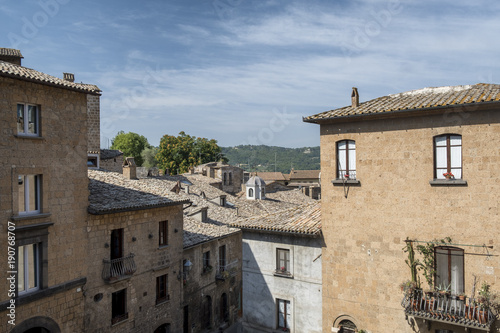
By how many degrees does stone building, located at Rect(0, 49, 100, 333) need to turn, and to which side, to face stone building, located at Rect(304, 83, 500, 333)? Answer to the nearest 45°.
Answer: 0° — it already faces it

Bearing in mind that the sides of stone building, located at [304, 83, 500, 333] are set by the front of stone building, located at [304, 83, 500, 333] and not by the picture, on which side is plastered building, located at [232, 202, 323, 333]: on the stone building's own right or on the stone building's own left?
on the stone building's own right

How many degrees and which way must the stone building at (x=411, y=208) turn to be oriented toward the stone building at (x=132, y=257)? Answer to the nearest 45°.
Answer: approximately 90° to its right

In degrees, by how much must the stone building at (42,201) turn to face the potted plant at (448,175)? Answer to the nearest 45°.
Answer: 0° — it already faces it

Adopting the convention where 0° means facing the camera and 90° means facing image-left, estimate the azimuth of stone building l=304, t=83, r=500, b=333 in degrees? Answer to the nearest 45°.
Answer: approximately 0°

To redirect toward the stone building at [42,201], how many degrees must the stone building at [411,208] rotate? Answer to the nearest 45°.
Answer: approximately 90° to its right

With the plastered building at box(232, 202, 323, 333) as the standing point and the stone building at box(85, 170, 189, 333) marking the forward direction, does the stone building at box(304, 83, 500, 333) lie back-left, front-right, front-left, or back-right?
back-left

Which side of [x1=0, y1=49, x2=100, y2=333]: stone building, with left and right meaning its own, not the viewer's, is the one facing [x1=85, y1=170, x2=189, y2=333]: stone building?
left

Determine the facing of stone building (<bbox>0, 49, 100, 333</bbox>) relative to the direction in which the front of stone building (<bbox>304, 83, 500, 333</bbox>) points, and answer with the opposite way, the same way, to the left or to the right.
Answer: to the left

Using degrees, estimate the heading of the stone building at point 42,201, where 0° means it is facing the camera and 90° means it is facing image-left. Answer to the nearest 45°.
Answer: approximately 315°
